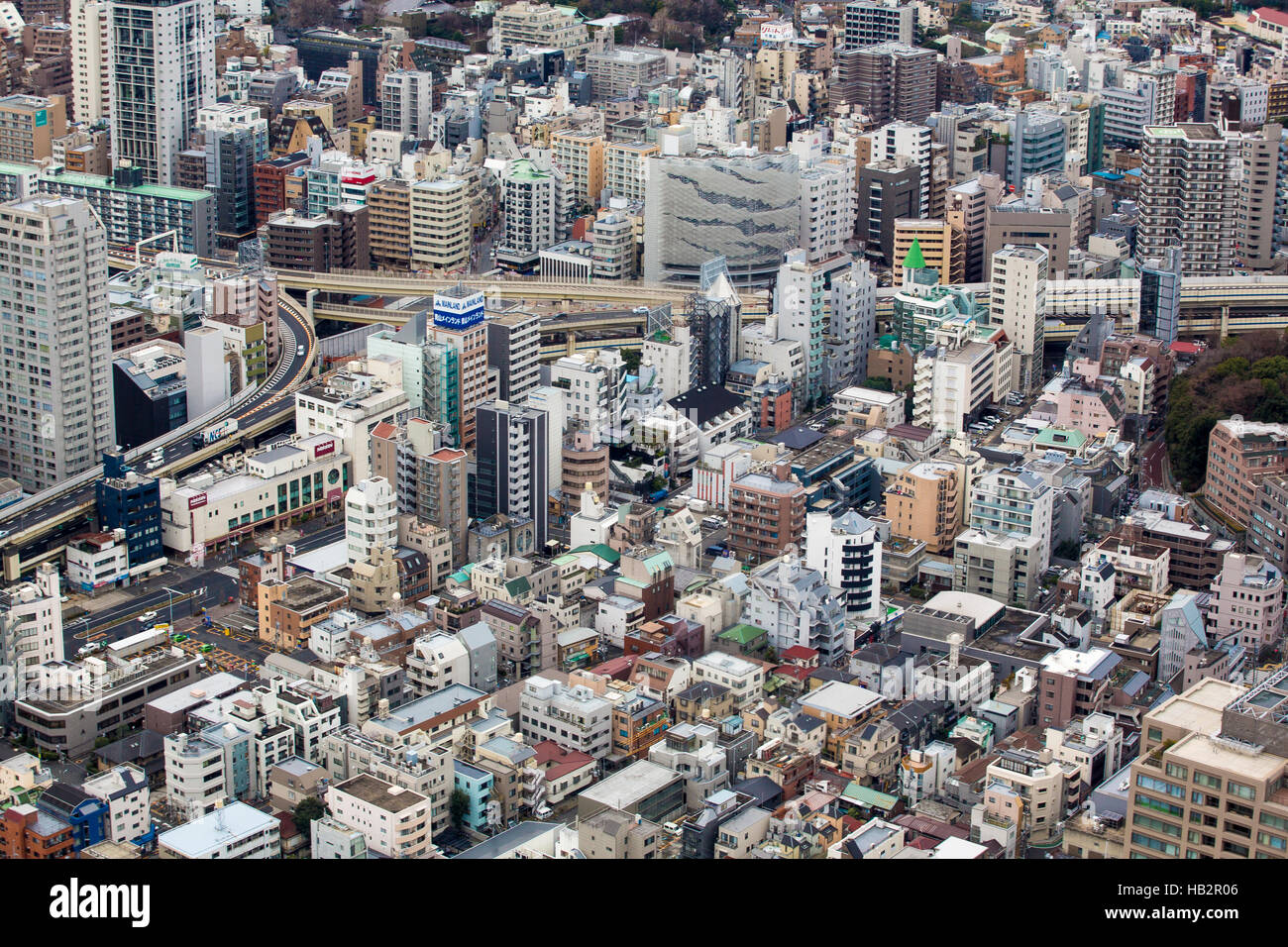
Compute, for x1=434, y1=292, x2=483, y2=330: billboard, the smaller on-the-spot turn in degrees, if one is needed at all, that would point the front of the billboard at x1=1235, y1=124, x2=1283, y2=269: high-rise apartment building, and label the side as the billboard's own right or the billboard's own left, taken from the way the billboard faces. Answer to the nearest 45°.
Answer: approximately 135° to the billboard's own left

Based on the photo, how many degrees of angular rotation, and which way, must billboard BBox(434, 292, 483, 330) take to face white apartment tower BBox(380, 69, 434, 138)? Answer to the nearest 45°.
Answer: approximately 180°

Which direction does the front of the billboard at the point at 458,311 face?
toward the camera

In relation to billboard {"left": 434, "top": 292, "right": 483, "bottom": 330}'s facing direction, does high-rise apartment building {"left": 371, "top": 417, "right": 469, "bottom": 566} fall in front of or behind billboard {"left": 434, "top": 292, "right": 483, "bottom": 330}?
in front

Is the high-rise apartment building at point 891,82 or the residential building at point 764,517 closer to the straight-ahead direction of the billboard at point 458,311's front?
the residential building

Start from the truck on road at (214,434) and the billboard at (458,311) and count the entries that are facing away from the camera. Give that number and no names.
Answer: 0

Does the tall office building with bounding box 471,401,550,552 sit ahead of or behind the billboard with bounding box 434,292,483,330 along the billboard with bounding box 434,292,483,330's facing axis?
ahead

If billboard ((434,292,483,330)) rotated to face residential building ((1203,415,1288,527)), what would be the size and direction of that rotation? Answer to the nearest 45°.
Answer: approximately 90° to its left

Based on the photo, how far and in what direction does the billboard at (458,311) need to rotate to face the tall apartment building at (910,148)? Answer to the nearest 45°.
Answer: approximately 135° to its left

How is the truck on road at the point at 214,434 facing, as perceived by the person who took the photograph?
facing the viewer and to the left of the viewer

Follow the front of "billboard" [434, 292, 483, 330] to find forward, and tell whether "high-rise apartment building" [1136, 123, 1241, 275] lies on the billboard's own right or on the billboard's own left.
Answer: on the billboard's own left

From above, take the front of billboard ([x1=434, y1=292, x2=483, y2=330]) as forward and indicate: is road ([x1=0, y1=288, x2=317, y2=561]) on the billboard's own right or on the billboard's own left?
on the billboard's own right
